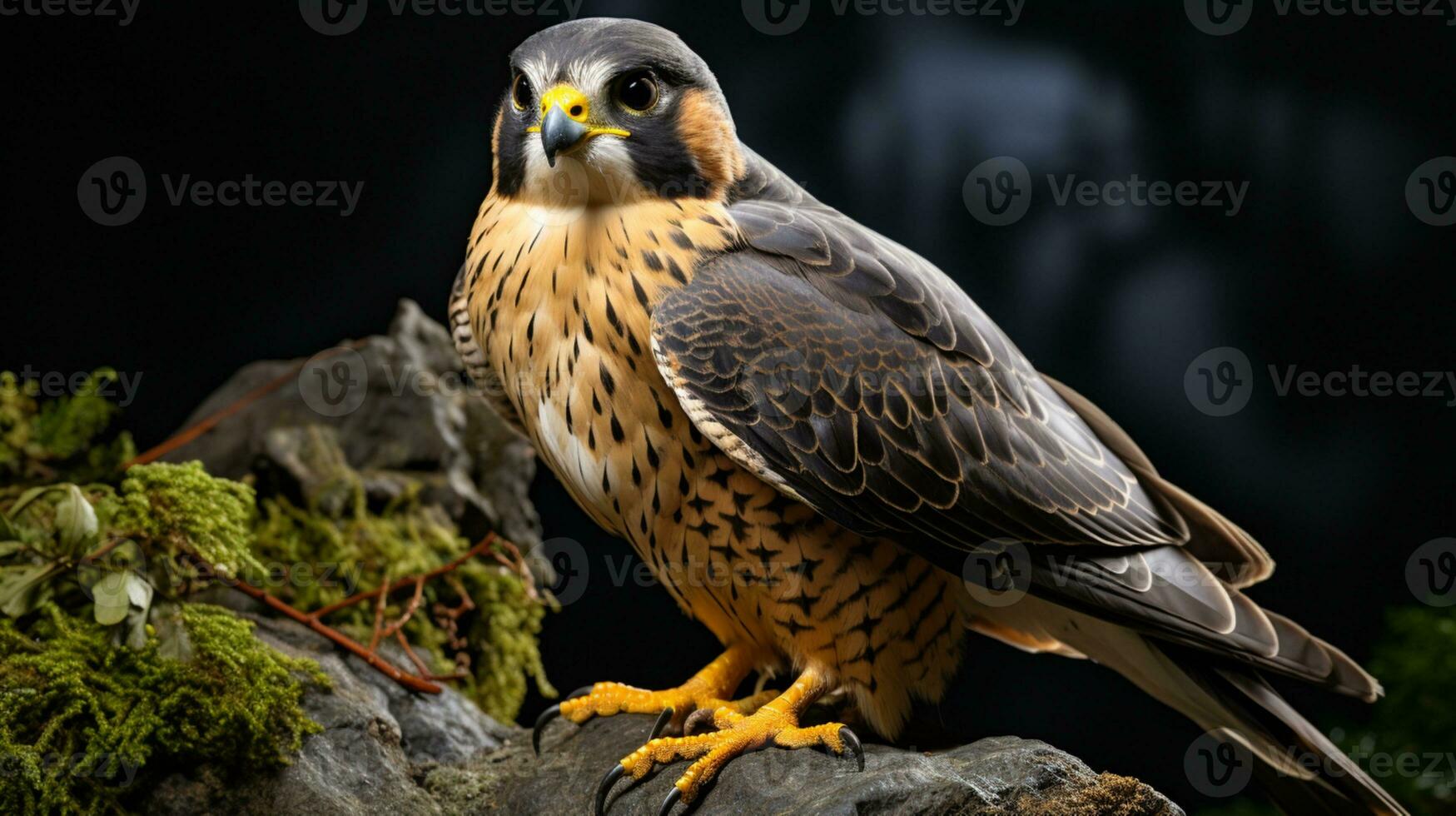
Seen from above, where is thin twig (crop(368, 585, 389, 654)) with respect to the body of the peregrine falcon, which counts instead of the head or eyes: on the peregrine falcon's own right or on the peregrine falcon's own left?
on the peregrine falcon's own right

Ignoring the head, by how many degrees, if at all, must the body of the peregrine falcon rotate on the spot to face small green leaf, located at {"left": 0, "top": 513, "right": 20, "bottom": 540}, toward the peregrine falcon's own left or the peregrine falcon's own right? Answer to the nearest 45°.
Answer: approximately 45° to the peregrine falcon's own right

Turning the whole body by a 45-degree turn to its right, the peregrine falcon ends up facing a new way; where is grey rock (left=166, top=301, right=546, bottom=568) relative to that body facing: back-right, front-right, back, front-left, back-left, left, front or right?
front-right

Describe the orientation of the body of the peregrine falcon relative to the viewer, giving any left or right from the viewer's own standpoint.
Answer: facing the viewer and to the left of the viewer

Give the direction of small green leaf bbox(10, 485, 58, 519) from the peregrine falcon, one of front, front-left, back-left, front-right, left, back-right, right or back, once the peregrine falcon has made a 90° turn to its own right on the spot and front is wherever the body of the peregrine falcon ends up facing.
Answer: front-left

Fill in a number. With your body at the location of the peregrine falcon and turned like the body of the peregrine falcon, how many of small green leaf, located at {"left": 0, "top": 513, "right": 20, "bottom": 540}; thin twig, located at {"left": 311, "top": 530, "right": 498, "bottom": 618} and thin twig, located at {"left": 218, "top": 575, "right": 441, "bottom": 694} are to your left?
0

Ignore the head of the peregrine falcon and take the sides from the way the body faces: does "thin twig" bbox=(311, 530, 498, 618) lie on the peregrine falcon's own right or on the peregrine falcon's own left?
on the peregrine falcon's own right

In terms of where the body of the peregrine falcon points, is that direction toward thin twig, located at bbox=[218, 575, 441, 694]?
no

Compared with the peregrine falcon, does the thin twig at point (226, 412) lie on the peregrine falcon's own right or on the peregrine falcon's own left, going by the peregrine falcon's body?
on the peregrine falcon's own right

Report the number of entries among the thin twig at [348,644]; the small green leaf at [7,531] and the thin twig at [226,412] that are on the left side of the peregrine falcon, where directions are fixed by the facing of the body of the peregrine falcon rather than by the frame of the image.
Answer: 0
